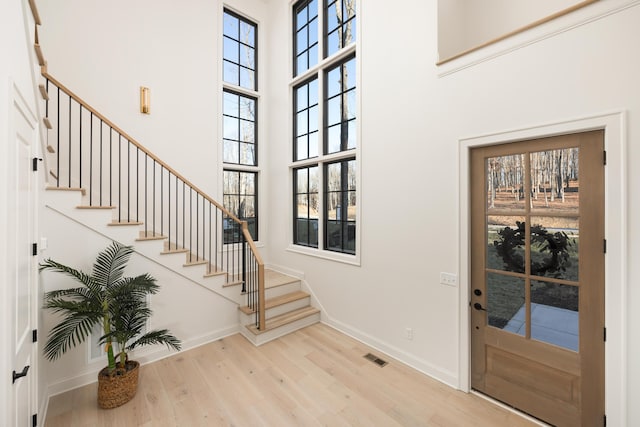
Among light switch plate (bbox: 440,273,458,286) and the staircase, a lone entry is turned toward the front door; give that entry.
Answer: the staircase

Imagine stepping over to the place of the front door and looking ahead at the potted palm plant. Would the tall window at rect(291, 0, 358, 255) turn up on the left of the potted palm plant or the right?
right

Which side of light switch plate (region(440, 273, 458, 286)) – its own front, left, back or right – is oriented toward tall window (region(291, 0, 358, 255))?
right

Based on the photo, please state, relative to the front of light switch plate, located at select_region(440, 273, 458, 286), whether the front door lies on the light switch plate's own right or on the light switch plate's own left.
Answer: on the light switch plate's own left

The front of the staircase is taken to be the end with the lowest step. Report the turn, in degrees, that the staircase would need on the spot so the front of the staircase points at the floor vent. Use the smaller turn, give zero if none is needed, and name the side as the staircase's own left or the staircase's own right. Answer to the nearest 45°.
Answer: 0° — it already faces it

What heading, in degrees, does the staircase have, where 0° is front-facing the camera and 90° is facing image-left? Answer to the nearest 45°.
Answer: approximately 315°

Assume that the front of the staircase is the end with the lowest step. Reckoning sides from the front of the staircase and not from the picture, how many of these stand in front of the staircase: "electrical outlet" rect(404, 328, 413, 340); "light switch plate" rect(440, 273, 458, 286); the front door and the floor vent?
4

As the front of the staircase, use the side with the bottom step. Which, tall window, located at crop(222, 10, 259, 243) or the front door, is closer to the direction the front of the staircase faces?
the front door

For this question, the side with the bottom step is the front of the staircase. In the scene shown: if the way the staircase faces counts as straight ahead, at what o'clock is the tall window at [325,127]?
The tall window is roughly at 11 o'clock from the staircase.

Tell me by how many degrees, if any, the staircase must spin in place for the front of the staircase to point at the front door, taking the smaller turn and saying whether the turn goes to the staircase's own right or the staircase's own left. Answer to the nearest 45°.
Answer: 0° — it already faces it

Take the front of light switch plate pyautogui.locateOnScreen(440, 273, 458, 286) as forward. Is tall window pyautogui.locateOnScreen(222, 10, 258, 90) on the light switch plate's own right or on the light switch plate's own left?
on the light switch plate's own right

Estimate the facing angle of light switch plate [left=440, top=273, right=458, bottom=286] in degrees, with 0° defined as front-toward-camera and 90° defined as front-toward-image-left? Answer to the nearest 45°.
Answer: approximately 45°

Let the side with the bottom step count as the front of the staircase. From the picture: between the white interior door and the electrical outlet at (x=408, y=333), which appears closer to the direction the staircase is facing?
the electrical outlet
